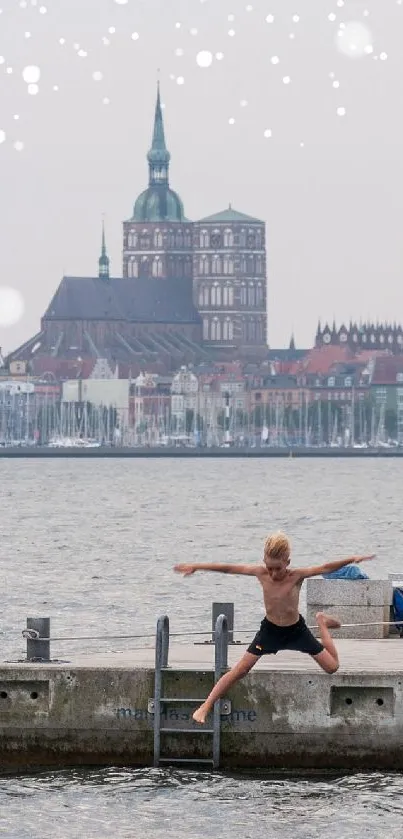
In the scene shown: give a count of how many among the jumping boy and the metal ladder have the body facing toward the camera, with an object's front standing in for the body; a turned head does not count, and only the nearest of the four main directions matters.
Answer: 2

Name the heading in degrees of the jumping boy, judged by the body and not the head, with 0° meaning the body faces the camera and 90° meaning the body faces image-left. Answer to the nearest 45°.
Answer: approximately 0°

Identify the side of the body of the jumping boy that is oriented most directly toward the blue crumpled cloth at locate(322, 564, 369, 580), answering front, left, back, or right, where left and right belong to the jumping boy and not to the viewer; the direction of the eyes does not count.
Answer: back

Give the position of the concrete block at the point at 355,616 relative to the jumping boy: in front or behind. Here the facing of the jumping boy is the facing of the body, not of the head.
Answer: behind

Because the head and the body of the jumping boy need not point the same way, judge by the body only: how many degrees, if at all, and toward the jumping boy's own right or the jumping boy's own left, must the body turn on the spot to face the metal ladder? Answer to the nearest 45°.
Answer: approximately 135° to the jumping boy's own right

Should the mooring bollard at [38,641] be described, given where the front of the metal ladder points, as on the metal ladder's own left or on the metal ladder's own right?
on the metal ladder's own right

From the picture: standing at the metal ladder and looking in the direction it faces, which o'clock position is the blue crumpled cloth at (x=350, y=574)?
The blue crumpled cloth is roughly at 7 o'clock from the metal ladder.
